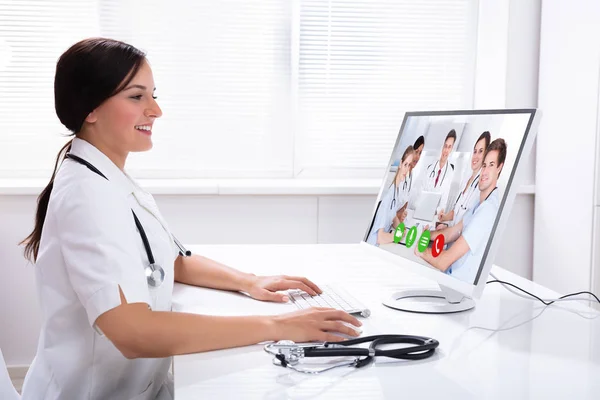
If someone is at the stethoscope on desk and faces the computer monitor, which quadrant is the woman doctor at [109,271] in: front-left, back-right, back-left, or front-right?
back-left

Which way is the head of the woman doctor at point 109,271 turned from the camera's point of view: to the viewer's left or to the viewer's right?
to the viewer's right

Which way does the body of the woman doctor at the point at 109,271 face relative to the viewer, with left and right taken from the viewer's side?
facing to the right of the viewer

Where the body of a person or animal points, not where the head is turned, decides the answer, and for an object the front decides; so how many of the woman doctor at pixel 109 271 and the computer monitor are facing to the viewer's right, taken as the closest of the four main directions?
1

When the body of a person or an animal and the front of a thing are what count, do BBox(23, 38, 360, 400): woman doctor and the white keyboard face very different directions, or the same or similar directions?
very different directions

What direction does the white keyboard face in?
to the viewer's left
